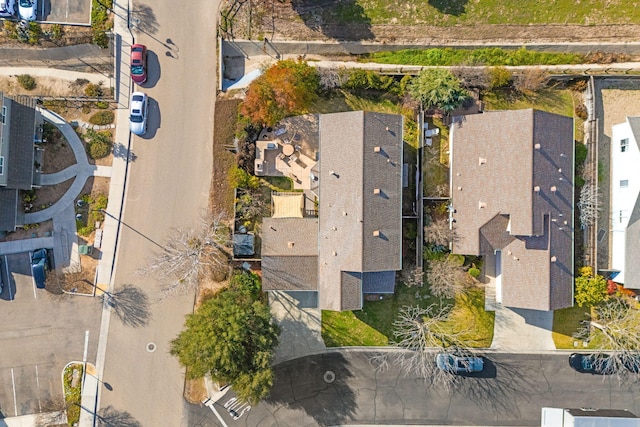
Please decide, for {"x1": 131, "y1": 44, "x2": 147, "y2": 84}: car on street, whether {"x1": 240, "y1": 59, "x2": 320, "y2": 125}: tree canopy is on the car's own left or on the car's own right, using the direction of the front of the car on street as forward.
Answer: on the car's own left

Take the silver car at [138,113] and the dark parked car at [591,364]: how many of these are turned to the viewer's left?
1

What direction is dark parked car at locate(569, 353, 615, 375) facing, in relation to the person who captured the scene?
facing to the left of the viewer

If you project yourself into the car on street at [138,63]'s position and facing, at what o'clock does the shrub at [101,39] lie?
The shrub is roughly at 4 o'clock from the car on street.

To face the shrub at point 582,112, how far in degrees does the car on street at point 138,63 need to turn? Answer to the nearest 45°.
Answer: approximately 45° to its left

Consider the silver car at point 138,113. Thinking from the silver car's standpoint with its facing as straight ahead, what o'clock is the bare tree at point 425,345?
The bare tree is roughly at 10 o'clock from the silver car.

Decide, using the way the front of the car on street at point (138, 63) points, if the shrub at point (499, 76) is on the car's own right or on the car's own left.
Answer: on the car's own left
